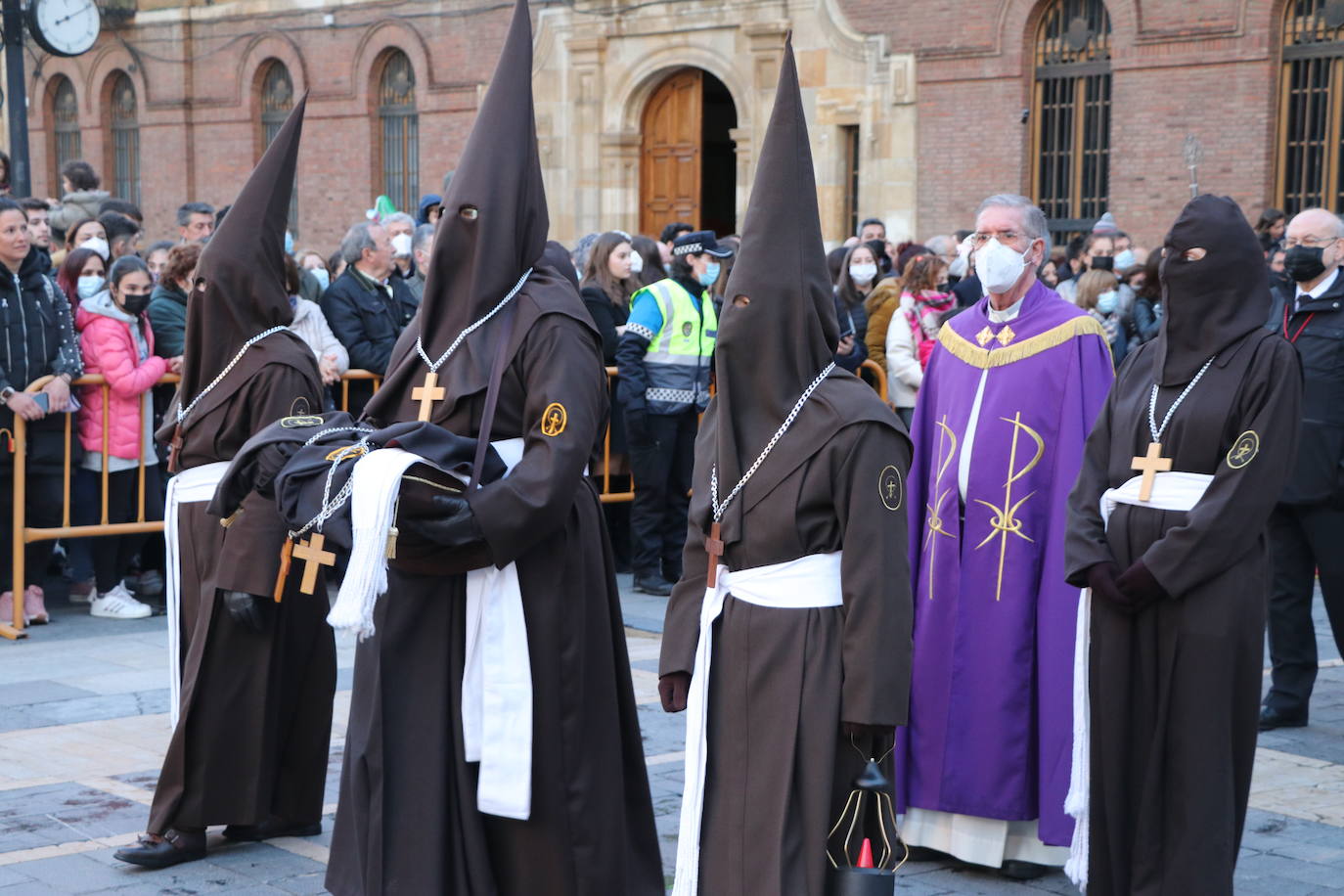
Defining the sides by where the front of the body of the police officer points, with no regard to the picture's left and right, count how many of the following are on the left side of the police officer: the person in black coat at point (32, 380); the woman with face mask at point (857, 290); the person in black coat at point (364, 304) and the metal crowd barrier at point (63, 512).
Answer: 1

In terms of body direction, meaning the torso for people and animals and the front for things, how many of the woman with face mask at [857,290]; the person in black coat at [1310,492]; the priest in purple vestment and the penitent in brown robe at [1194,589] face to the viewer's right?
0

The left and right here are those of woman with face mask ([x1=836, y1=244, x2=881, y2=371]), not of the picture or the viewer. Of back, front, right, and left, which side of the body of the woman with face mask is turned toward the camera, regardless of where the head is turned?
front

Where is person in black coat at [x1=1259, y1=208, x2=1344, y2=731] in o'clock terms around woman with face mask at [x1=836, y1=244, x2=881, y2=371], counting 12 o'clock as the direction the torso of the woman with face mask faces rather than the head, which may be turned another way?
The person in black coat is roughly at 11 o'clock from the woman with face mask.

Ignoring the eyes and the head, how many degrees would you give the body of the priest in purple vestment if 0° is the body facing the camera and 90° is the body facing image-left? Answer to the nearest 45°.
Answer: approximately 45°

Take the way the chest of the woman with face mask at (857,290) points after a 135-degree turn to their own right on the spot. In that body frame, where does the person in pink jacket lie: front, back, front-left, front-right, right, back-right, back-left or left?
left

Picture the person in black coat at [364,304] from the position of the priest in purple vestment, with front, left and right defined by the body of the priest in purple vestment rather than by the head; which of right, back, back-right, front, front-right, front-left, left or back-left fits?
right

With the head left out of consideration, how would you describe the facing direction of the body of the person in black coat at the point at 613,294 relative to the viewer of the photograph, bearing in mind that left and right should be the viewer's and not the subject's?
facing the viewer and to the right of the viewer

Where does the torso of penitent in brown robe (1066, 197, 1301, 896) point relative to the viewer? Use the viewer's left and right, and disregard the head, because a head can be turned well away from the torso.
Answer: facing the viewer and to the left of the viewer

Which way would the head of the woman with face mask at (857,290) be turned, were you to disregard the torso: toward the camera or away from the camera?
toward the camera

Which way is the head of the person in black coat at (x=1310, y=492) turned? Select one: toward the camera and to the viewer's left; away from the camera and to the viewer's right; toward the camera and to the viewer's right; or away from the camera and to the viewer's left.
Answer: toward the camera and to the viewer's left

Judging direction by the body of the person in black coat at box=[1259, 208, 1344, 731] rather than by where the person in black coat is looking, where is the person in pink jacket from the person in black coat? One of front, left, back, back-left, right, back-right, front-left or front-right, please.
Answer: front-right

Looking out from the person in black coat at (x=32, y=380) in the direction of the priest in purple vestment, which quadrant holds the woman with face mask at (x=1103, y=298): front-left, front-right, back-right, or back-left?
front-left

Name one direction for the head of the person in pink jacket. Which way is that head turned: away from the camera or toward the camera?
toward the camera

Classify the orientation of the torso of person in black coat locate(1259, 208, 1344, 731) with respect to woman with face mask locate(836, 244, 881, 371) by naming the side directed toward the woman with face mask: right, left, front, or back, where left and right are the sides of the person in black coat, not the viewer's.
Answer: right
